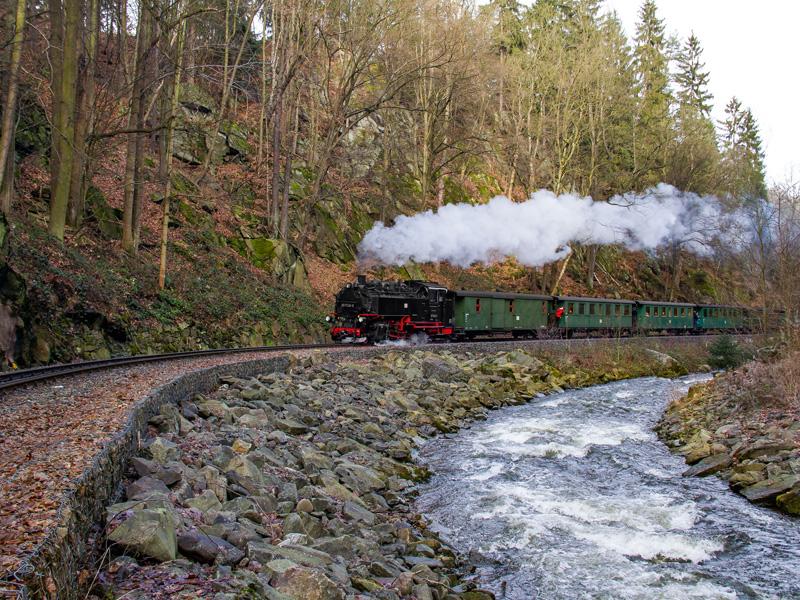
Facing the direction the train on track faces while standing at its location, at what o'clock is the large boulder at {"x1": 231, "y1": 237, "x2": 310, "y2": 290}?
The large boulder is roughly at 1 o'clock from the train on track.

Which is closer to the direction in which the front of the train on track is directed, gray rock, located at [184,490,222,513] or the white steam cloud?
the gray rock

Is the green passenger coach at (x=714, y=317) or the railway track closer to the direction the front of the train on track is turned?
the railway track

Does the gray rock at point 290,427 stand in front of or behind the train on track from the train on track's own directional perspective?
in front

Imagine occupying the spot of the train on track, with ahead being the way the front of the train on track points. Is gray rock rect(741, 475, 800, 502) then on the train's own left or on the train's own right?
on the train's own left

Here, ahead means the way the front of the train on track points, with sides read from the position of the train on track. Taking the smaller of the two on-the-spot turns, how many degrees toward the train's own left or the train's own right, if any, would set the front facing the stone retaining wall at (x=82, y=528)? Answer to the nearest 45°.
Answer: approximately 45° to the train's own left

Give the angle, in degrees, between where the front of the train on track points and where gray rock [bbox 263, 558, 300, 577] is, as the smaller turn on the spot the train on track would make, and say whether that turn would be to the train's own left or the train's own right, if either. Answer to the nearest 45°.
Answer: approximately 45° to the train's own left

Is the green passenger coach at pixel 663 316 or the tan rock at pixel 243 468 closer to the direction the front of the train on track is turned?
the tan rock

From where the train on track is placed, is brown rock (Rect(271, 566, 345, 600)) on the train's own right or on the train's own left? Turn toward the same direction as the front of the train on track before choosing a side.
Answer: on the train's own left

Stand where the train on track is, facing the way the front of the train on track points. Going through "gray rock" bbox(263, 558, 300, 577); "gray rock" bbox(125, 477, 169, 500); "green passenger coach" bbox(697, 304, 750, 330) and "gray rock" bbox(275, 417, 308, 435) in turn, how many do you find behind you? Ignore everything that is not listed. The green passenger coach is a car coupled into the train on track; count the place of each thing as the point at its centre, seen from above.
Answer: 1

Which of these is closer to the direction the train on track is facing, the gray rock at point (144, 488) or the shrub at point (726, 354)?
the gray rock

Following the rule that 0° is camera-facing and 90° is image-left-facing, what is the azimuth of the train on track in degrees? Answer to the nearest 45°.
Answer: approximately 45°

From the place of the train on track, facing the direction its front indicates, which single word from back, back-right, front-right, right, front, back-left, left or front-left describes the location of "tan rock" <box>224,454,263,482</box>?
front-left

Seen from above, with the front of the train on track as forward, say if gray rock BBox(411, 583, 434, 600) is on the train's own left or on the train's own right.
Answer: on the train's own left

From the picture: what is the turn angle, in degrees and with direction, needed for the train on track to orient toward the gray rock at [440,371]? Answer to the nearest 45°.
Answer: approximately 45° to its left

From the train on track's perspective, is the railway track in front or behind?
in front

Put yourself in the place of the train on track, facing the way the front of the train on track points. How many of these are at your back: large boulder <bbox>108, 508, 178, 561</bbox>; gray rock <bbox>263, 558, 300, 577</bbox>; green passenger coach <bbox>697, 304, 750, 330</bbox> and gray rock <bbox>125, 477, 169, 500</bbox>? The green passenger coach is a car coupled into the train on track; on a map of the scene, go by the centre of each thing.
1

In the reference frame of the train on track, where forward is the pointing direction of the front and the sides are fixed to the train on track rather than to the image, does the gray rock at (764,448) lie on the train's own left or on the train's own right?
on the train's own left
